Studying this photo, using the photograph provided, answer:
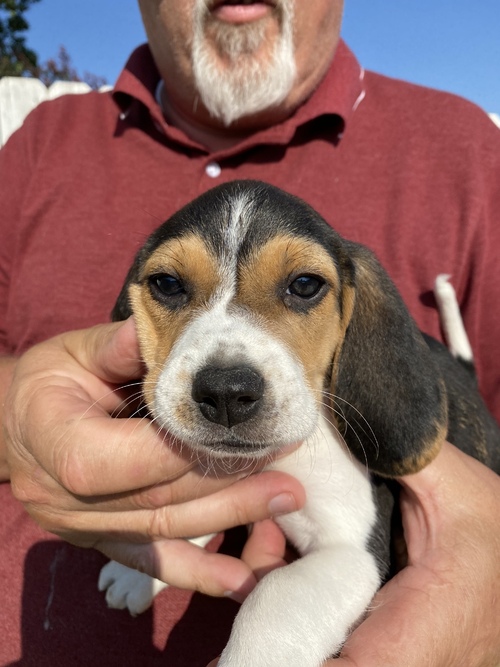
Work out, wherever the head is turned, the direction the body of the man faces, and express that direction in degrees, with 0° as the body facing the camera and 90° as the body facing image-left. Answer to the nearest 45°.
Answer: approximately 0°

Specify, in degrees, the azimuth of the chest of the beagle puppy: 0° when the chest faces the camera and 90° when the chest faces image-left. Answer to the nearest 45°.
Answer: approximately 45°
